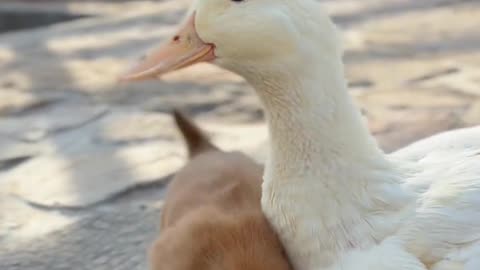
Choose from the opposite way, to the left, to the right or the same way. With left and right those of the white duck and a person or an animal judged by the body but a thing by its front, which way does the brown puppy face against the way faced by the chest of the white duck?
to the right

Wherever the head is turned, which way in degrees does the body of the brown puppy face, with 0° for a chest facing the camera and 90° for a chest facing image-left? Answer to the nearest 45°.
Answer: approximately 180°

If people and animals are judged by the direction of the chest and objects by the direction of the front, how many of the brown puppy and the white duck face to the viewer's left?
1

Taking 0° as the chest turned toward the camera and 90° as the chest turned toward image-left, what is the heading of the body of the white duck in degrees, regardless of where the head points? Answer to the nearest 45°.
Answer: approximately 90°
